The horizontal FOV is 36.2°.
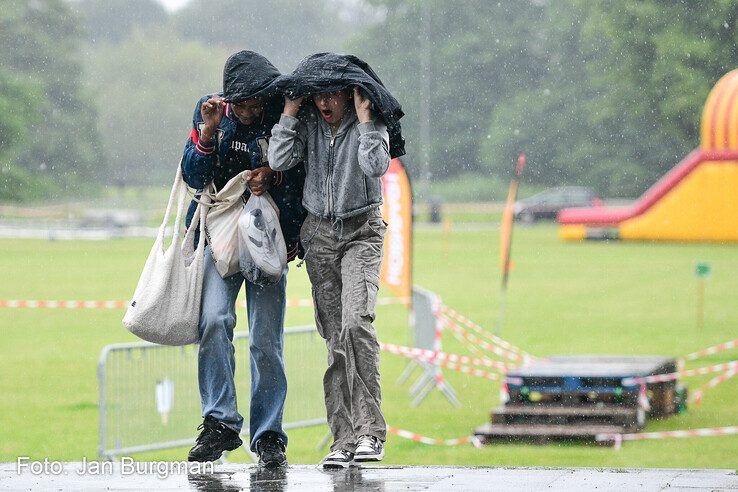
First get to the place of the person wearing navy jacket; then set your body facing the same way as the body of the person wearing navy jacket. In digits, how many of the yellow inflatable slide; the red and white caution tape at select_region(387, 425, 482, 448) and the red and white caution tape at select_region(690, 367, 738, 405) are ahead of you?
0

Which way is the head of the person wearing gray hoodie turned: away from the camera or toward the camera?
toward the camera

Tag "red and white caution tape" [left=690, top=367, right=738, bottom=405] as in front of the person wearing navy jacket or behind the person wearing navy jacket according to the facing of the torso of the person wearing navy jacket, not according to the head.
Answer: behind

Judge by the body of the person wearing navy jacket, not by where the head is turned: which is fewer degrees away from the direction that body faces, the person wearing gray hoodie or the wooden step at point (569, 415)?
the person wearing gray hoodie

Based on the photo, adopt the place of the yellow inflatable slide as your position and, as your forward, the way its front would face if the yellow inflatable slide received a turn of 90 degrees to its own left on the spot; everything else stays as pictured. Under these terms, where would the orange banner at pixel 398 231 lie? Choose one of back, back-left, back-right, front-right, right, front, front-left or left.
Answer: front

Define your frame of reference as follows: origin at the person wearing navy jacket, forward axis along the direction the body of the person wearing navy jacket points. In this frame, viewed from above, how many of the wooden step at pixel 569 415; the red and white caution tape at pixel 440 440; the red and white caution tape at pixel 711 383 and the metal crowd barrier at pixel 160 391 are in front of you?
0

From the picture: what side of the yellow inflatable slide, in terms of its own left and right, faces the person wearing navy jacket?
left

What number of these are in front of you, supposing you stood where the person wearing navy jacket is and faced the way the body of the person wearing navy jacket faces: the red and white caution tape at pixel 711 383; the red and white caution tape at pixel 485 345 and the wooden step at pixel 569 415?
0

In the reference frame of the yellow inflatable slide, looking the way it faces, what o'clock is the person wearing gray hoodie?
The person wearing gray hoodie is roughly at 9 o'clock from the yellow inflatable slide.

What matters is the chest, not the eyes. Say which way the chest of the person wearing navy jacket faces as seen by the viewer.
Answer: toward the camera

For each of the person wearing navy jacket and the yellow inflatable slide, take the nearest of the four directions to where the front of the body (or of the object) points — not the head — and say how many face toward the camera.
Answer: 1

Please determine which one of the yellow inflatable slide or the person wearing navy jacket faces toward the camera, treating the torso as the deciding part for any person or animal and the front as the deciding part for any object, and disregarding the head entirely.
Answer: the person wearing navy jacket

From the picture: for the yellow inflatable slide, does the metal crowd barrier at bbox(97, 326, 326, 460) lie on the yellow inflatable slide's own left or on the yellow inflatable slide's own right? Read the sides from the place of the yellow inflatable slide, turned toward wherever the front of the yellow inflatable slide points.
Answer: on the yellow inflatable slide's own left

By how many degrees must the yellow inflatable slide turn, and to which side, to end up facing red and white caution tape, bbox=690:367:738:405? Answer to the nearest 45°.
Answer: approximately 90° to its left

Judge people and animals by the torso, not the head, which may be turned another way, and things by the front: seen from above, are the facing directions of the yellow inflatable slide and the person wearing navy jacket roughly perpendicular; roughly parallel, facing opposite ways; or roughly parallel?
roughly perpendicular

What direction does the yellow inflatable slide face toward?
to the viewer's left
